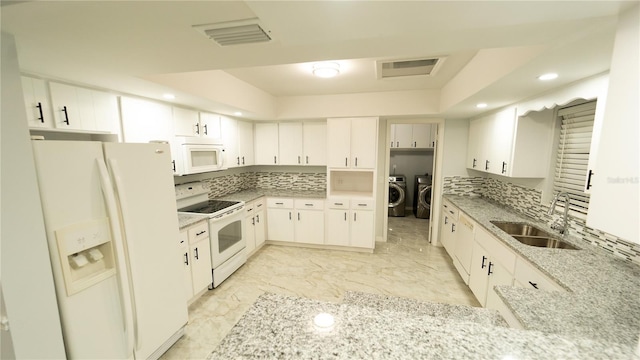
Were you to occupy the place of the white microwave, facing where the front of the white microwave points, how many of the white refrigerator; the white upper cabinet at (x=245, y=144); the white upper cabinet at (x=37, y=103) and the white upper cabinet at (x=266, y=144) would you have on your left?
2

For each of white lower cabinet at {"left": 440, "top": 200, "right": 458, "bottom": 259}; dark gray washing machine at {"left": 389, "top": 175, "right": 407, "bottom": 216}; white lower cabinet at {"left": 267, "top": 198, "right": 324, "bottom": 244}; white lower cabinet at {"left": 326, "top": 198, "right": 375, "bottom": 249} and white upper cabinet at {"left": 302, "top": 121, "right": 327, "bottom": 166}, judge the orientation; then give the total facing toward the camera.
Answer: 4

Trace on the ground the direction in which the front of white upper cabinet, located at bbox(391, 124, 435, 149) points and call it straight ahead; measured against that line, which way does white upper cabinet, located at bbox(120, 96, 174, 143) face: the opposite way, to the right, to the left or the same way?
to the left

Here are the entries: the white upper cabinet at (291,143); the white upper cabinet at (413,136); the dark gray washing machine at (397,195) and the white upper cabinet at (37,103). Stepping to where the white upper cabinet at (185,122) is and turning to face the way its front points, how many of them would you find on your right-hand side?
1

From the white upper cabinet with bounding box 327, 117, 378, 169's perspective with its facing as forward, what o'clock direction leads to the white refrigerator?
The white refrigerator is roughly at 1 o'clock from the white upper cabinet.

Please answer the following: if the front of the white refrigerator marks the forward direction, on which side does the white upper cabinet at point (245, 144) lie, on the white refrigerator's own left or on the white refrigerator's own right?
on the white refrigerator's own left

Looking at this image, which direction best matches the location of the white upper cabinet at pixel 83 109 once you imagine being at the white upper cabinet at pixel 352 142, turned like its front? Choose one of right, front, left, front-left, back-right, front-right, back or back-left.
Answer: front-right

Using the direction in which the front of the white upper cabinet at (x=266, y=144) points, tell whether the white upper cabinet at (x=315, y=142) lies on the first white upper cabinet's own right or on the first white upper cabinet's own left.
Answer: on the first white upper cabinet's own left

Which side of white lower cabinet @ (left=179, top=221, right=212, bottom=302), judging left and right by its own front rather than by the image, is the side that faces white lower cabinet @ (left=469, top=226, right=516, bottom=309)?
front

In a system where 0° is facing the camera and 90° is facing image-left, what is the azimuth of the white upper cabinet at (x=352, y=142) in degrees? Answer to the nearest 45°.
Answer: approximately 0°

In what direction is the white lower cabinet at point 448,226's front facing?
to the viewer's left

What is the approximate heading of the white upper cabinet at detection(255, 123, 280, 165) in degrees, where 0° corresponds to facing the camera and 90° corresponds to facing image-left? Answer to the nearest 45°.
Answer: approximately 0°

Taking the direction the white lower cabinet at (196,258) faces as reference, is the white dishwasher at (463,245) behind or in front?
in front

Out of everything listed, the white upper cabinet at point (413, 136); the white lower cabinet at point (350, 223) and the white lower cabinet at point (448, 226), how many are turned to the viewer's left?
1

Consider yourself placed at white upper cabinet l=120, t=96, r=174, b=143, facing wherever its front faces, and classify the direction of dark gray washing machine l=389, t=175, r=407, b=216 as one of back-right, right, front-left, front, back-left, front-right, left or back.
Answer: front-left
